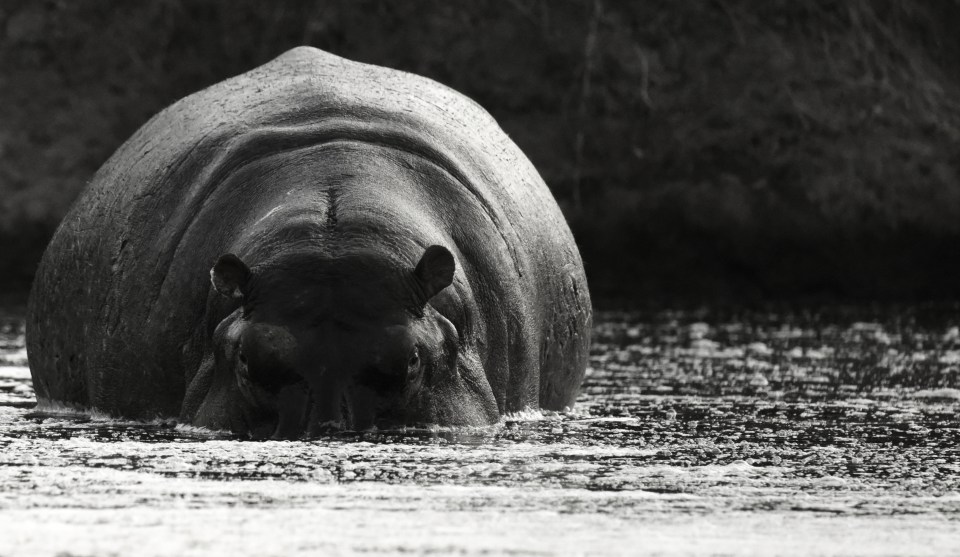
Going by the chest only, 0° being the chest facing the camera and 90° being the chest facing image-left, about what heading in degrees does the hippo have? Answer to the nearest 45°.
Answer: approximately 0°
